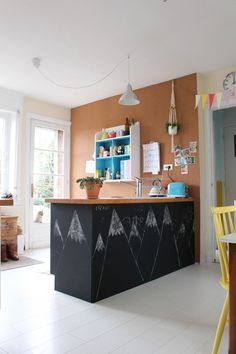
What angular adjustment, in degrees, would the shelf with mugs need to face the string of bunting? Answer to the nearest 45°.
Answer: approximately 90° to its left

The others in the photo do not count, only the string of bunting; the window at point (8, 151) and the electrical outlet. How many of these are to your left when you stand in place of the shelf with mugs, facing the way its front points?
2

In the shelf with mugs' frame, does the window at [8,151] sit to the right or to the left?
on its right

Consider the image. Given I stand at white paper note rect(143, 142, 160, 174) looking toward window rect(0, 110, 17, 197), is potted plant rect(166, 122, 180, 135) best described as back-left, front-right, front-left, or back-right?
back-left

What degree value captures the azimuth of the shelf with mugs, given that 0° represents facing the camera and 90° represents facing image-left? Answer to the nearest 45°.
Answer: approximately 45°

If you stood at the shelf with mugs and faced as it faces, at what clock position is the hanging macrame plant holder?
The hanging macrame plant holder is roughly at 9 o'clock from the shelf with mugs.

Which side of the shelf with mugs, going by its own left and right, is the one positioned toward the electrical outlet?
left

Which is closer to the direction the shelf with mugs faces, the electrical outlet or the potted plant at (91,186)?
the potted plant

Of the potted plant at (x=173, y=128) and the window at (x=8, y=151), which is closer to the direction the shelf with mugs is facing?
the window

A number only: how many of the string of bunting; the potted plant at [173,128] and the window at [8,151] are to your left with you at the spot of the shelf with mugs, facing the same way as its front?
2
